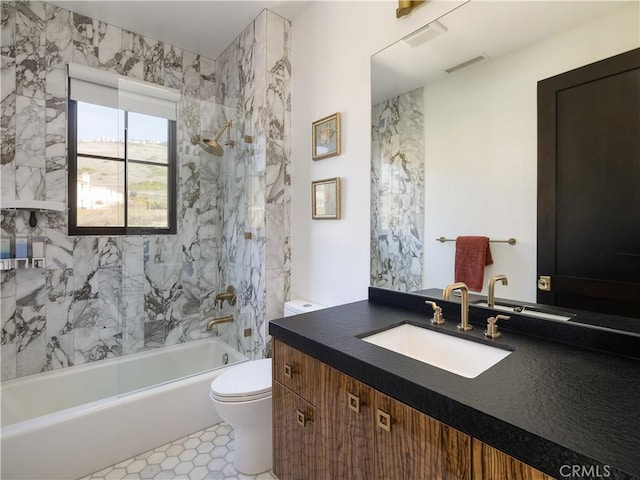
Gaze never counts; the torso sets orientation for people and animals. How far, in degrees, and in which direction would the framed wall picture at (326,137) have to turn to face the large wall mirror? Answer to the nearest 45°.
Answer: approximately 90° to its left

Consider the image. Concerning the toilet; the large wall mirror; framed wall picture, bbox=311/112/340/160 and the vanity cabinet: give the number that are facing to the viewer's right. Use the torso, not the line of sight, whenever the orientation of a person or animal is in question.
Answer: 0

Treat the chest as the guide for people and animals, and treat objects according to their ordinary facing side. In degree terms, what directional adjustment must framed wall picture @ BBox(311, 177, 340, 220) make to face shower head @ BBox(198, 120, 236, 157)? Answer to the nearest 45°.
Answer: approximately 90° to its right

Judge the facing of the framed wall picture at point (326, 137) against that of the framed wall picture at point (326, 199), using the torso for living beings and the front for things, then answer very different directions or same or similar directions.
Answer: same or similar directions

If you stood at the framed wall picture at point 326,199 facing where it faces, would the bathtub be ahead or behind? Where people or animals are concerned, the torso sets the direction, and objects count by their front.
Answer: ahead

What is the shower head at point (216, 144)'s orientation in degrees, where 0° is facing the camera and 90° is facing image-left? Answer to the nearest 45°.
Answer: approximately 45°

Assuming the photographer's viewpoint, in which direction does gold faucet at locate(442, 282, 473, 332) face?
facing the viewer and to the left of the viewer

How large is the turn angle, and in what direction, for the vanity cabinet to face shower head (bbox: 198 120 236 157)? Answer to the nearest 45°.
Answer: approximately 90° to its right

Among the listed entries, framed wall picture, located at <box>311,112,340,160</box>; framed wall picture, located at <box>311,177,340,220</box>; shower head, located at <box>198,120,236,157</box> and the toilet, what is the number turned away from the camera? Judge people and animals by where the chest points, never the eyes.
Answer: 0
